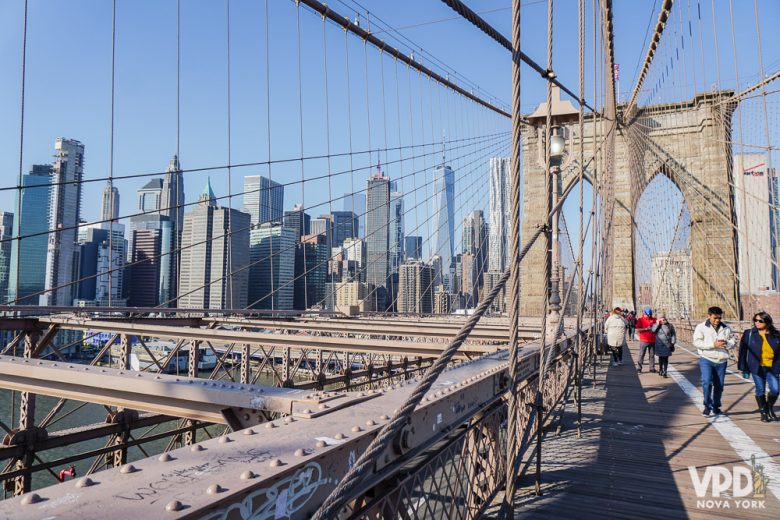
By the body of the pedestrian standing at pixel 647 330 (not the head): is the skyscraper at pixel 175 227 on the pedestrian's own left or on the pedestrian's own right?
on the pedestrian's own right

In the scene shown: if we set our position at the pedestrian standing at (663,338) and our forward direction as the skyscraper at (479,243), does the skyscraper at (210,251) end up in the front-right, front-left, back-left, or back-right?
front-left

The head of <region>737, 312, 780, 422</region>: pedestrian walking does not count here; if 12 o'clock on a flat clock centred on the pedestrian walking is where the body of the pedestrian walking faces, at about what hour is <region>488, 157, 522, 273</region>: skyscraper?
The skyscraper is roughly at 5 o'clock from the pedestrian walking.

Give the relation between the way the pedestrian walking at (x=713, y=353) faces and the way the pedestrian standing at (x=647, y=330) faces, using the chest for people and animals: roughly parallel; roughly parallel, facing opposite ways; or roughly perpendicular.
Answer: roughly parallel

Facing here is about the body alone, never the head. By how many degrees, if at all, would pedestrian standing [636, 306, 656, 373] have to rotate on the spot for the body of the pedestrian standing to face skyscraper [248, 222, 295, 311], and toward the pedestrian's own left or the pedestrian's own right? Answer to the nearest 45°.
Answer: approximately 135° to the pedestrian's own right

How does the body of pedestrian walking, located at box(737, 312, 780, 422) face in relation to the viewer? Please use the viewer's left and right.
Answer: facing the viewer

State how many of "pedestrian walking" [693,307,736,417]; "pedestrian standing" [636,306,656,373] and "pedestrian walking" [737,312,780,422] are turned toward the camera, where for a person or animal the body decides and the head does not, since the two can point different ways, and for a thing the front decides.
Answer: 3

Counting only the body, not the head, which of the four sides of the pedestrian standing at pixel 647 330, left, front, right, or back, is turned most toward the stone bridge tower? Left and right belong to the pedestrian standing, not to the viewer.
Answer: back

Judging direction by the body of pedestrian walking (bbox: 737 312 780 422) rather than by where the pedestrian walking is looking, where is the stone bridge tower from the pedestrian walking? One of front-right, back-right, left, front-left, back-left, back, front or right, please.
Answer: back

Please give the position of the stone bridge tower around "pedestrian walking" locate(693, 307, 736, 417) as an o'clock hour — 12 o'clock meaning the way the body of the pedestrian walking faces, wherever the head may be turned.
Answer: The stone bridge tower is roughly at 6 o'clock from the pedestrian walking.

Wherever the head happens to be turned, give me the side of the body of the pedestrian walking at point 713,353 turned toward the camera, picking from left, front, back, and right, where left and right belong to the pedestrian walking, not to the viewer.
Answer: front

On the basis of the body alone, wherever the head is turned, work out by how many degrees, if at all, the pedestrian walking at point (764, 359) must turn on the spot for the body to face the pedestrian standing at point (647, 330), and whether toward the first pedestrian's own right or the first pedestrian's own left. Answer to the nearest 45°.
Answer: approximately 135° to the first pedestrian's own right
